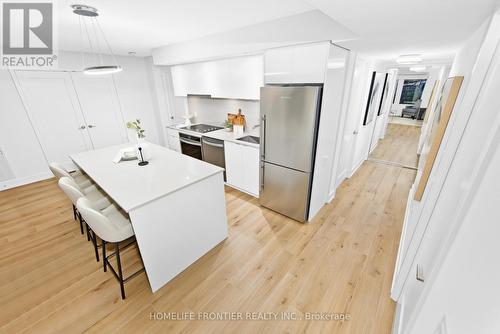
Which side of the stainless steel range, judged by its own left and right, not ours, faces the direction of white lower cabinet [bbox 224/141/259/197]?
left

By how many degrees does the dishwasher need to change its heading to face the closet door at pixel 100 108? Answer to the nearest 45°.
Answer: approximately 90° to its right

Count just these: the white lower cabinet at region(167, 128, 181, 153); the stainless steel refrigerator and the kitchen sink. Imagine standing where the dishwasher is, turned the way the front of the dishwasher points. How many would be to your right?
1

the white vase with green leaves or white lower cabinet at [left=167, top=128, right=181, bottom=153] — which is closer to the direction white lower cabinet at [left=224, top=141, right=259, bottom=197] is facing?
the white vase with green leaves

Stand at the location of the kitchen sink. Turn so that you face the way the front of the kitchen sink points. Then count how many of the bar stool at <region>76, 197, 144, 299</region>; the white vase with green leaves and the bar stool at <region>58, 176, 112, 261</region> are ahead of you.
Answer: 3

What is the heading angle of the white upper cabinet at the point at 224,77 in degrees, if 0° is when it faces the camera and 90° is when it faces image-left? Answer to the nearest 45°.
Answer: approximately 45°

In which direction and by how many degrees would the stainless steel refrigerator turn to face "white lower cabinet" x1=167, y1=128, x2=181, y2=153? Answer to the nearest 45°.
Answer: approximately 90° to its right

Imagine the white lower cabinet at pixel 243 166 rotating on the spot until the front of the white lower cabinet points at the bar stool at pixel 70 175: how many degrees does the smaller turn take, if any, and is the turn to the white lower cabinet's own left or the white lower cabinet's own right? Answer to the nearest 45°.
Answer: approximately 45° to the white lower cabinet's own right
